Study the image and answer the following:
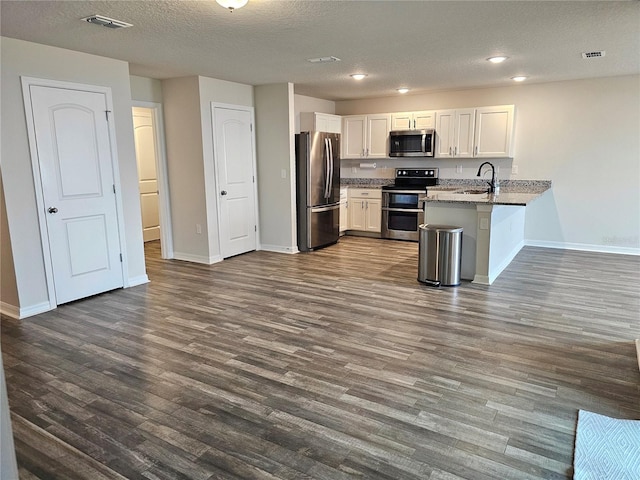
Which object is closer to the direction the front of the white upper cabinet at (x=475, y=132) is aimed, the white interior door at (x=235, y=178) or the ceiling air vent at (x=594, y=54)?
the ceiling air vent

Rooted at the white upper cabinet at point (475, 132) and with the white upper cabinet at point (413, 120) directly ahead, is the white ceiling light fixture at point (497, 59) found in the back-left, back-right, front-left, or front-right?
back-left

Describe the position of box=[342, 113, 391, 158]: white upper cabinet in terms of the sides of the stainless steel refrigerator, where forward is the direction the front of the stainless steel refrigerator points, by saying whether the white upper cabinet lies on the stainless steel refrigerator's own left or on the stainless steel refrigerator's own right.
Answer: on the stainless steel refrigerator's own left

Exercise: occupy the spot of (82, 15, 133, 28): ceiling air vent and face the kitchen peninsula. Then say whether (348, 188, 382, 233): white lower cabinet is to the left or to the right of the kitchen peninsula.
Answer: left

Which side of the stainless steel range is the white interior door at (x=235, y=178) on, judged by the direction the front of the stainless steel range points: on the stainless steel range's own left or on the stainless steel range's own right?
on the stainless steel range's own right

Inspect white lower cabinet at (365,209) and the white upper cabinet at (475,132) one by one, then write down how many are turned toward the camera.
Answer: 2

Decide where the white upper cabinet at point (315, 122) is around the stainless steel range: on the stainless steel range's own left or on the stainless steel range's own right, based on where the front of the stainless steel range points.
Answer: on the stainless steel range's own right

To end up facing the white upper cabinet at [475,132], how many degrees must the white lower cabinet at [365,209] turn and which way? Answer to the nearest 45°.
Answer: approximately 90° to its left

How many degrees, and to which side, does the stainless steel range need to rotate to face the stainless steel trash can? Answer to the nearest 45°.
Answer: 0° — it already faces it

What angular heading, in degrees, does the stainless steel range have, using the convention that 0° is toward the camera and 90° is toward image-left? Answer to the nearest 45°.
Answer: approximately 0°

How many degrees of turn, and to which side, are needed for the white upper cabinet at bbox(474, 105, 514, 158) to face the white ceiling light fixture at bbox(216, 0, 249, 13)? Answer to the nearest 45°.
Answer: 0° — it already faces it
